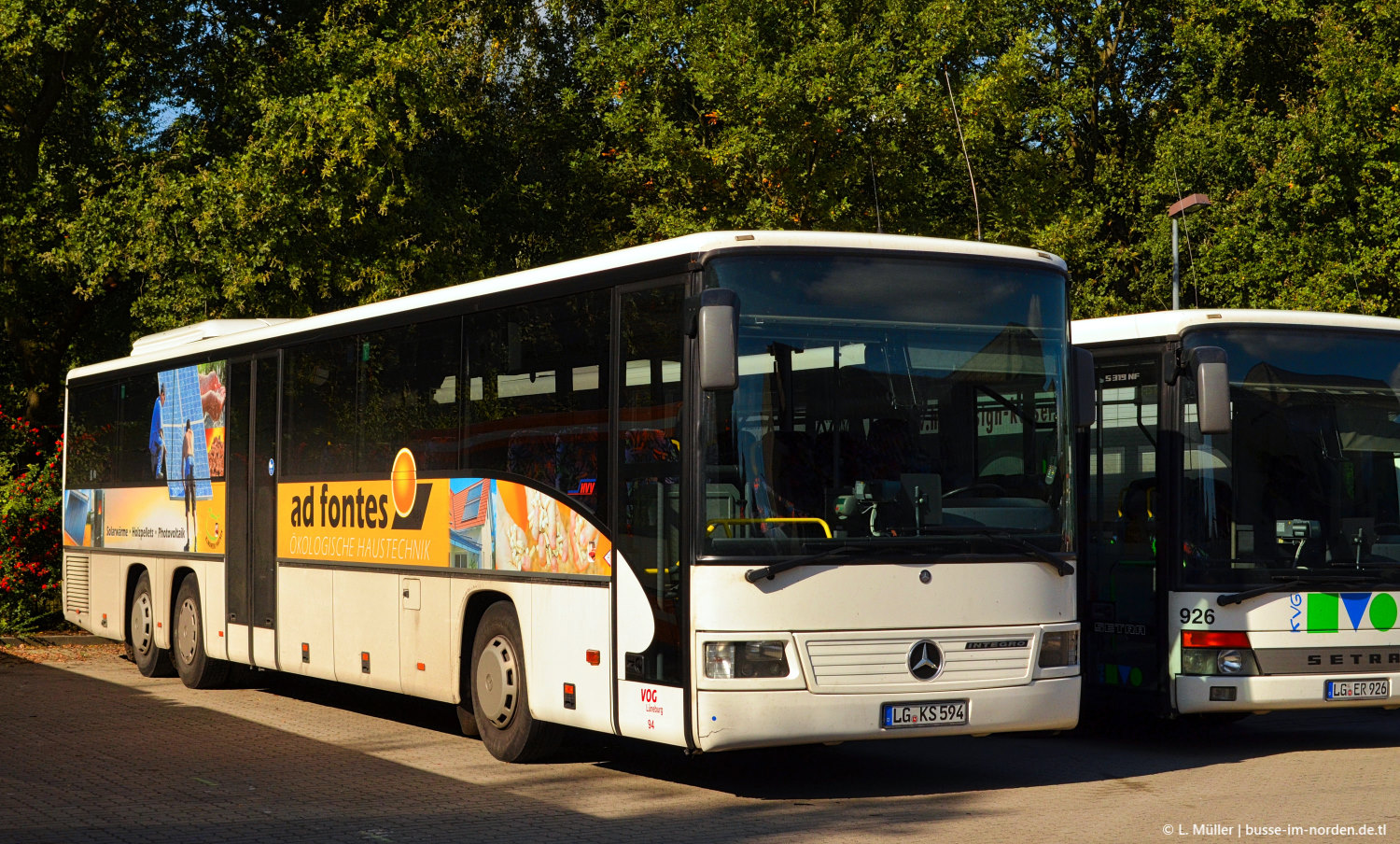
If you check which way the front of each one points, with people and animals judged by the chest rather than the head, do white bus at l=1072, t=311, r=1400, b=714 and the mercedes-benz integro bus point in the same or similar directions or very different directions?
same or similar directions

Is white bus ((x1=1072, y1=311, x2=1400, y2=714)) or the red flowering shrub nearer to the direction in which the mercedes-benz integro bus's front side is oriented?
the white bus

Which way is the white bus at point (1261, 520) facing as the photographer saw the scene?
facing the viewer and to the right of the viewer

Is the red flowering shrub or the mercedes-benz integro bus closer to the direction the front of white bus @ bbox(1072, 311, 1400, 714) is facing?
the mercedes-benz integro bus

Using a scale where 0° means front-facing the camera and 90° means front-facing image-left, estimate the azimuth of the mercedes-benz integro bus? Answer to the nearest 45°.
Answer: approximately 315°

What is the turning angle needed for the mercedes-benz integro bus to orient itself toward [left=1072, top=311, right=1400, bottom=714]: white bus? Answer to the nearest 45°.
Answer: approximately 90° to its left

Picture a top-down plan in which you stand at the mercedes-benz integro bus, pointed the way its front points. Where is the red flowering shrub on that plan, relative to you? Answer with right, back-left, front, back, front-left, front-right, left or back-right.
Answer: back

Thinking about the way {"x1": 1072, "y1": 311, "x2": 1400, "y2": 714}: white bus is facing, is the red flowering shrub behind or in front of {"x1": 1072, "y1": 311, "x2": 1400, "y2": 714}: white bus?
behind

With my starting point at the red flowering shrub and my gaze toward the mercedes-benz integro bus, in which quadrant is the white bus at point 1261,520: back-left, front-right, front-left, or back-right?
front-left

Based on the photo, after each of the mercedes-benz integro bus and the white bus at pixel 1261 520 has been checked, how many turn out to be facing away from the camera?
0

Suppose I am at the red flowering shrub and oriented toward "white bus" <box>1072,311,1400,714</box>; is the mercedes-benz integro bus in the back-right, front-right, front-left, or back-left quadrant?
front-right

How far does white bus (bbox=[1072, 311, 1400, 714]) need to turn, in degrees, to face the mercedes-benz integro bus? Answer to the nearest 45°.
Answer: approximately 90° to its right
